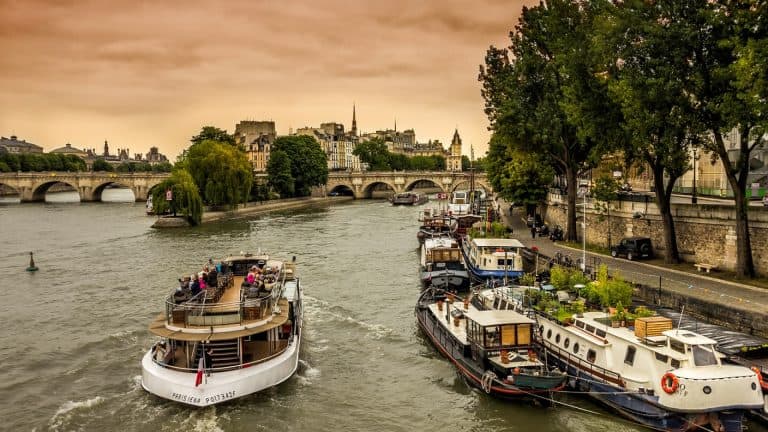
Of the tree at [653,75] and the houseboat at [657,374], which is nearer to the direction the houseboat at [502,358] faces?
the tree

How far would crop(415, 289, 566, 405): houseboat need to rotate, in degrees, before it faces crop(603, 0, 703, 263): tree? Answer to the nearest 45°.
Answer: approximately 90° to its right

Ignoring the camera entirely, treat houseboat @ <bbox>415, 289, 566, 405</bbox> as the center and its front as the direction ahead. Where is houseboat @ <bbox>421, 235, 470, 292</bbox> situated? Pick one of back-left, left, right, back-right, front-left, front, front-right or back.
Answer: front-right

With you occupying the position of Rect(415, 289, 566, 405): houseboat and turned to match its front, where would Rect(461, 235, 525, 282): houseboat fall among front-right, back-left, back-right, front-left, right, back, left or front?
front-right

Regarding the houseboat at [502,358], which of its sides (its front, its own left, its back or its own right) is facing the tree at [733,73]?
right

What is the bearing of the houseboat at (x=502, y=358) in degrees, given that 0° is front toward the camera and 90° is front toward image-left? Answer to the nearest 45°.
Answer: approximately 135°

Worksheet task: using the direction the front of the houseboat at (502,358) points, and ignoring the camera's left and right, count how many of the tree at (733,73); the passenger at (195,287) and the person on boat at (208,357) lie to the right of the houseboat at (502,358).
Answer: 1

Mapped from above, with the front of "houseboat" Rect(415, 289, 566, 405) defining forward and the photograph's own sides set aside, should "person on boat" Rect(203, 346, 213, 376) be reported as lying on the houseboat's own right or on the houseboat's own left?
on the houseboat's own left

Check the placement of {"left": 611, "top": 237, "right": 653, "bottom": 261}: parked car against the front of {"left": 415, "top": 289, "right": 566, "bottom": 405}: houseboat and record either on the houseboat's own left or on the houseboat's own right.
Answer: on the houseboat's own right

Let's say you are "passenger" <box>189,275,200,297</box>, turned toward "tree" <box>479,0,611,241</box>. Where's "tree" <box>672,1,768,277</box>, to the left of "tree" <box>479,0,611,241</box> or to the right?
right

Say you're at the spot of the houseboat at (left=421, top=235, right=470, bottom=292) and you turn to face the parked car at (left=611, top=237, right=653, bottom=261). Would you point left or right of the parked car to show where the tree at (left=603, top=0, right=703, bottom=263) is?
right
